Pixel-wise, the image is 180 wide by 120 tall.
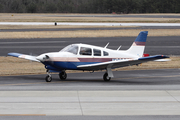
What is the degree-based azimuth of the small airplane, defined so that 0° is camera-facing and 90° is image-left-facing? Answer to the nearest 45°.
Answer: approximately 45°
